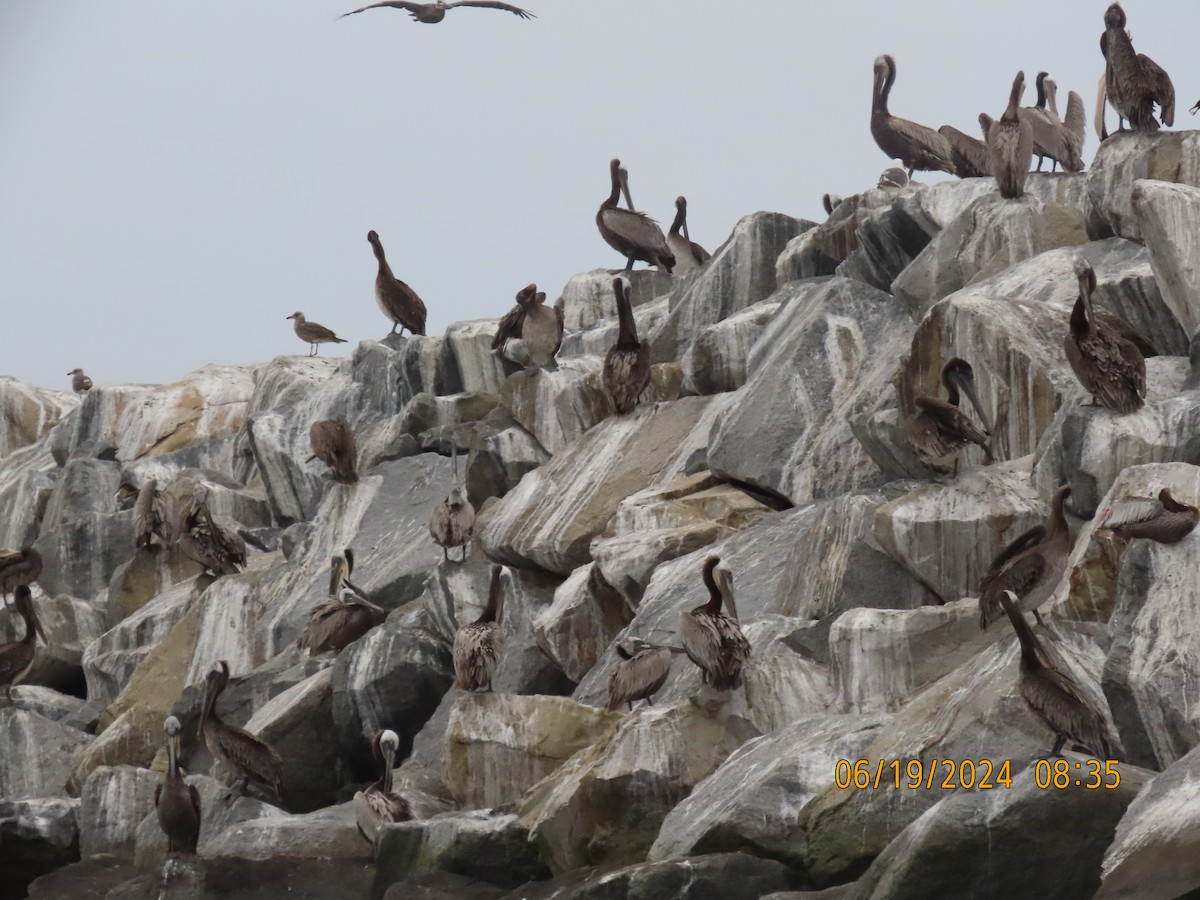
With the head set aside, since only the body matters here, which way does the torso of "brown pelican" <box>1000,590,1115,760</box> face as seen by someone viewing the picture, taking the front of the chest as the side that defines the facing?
to the viewer's left

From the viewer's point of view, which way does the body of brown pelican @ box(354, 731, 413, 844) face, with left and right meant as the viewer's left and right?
facing the viewer

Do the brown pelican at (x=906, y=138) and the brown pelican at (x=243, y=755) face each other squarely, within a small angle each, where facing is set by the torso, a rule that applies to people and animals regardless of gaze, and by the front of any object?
no

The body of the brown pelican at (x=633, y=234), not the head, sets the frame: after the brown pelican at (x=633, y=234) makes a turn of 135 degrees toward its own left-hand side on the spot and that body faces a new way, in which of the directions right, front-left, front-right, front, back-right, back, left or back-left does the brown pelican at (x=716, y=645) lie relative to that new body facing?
front-right

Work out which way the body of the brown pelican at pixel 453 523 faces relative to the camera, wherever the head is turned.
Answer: toward the camera

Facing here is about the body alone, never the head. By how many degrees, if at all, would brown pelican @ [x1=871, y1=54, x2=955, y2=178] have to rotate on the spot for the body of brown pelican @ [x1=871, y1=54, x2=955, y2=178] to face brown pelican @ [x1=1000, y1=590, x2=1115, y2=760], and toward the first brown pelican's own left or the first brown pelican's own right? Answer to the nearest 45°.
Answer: approximately 90° to the first brown pelican's own left

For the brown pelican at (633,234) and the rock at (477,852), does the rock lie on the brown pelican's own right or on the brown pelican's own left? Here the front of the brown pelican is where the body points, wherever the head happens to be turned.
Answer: on the brown pelican's own left

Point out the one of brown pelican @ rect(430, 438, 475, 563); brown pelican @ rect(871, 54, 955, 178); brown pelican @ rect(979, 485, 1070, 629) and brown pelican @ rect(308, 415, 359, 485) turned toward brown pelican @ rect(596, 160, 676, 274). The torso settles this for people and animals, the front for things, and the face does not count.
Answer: brown pelican @ rect(871, 54, 955, 178)

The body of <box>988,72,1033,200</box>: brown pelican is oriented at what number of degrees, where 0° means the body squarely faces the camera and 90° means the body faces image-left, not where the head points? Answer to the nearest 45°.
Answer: approximately 180°

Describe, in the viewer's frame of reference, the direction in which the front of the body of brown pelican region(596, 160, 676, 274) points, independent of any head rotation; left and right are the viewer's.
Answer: facing to the left of the viewer

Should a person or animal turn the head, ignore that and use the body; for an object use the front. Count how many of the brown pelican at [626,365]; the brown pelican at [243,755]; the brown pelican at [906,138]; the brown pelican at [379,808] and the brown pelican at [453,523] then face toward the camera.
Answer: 2

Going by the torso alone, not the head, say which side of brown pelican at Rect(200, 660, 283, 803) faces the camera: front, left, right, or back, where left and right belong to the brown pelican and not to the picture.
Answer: left

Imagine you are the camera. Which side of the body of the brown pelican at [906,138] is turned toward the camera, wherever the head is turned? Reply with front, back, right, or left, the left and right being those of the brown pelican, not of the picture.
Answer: left

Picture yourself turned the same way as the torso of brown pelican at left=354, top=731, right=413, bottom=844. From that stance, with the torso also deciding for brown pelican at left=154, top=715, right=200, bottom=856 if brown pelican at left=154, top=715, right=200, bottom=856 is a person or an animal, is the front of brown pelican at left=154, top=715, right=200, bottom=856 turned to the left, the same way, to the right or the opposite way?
the same way
